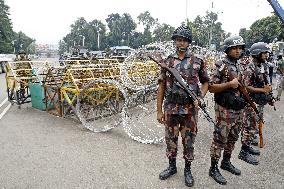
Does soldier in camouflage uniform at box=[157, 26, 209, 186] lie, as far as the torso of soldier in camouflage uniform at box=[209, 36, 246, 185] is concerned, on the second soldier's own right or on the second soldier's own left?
on the second soldier's own right

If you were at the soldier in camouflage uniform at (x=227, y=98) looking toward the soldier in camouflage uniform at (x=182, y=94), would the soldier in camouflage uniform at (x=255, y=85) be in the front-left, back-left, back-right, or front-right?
back-right

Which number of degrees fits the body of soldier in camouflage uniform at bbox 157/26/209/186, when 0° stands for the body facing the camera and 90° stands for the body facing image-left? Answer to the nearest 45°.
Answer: approximately 0°

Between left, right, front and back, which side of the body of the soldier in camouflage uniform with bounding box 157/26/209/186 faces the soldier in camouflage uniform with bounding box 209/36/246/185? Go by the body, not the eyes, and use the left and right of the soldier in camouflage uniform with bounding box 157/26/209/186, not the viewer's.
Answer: left

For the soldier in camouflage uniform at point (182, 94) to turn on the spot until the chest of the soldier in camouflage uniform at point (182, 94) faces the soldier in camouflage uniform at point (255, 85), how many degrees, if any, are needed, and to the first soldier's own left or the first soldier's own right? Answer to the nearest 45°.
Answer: approximately 135° to the first soldier's own left

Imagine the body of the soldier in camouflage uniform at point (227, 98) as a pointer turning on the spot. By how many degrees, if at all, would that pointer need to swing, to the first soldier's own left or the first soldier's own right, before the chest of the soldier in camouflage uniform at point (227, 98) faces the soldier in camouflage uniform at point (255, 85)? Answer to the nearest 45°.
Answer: approximately 90° to the first soldier's own left

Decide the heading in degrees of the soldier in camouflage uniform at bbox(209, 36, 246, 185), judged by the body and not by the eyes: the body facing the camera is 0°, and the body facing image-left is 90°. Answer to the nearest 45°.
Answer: approximately 315°
